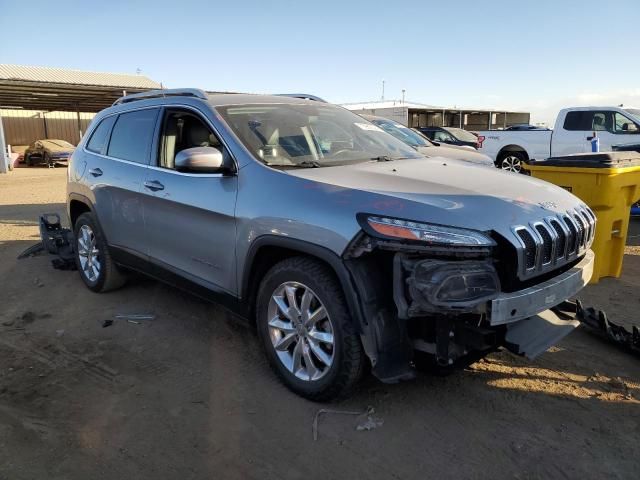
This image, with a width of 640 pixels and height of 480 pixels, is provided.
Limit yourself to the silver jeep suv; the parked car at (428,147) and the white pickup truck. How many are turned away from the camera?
0

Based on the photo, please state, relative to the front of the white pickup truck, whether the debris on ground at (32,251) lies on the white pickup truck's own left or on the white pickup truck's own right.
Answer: on the white pickup truck's own right

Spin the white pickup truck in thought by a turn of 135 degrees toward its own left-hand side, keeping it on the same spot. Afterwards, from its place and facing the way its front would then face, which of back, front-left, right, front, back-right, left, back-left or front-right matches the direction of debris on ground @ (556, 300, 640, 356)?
back-left

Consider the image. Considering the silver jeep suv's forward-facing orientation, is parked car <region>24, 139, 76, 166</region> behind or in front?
behind

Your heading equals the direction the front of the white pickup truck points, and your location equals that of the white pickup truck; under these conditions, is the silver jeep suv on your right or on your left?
on your right

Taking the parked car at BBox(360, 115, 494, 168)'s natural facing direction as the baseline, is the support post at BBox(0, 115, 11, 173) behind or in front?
behind

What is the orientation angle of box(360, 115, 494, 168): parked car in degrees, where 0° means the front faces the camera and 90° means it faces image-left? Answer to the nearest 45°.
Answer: approximately 315°

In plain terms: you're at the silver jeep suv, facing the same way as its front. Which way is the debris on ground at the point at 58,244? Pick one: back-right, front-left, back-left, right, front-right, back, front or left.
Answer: back

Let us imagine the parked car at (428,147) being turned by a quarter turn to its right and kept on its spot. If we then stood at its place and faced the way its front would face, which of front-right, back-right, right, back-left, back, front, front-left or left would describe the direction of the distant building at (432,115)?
back-right

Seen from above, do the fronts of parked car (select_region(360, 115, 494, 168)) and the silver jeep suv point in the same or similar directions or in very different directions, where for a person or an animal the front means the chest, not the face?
same or similar directions

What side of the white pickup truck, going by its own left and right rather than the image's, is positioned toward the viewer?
right

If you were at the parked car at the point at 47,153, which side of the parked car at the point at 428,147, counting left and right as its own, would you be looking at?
back

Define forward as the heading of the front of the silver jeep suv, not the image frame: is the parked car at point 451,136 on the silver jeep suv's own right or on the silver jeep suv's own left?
on the silver jeep suv's own left

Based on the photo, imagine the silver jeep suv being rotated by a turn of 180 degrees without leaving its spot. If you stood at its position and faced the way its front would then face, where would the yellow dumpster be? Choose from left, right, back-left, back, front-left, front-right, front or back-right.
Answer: right

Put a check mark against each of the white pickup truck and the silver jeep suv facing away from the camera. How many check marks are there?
0
